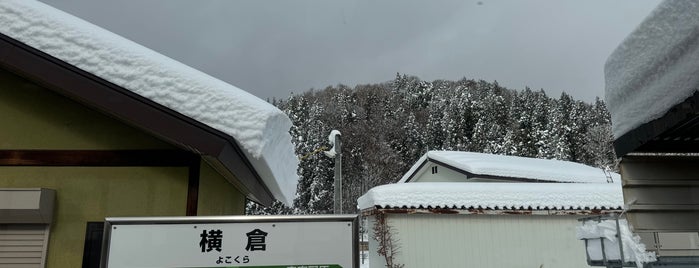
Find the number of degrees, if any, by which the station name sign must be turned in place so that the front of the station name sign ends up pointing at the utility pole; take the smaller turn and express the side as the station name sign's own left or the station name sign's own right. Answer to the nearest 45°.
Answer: approximately 180°

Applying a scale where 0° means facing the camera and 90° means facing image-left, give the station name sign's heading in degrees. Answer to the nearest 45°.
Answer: approximately 0°

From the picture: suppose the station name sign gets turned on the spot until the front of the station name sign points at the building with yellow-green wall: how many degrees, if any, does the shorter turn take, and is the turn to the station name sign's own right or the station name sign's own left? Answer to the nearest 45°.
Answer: approximately 135° to the station name sign's own right

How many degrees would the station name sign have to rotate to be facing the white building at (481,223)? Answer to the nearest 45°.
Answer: approximately 135° to its left
